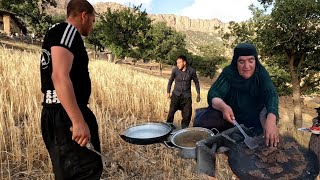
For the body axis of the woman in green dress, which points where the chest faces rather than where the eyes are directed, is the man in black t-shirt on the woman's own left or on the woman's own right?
on the woman's own right

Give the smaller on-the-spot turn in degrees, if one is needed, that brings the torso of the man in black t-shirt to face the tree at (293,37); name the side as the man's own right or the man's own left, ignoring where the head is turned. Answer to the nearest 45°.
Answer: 0° — they already face it

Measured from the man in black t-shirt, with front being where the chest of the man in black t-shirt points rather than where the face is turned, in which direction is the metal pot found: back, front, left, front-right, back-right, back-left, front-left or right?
front-right

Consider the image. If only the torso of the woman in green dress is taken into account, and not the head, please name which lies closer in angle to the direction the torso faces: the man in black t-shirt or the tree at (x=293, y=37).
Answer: the man in black t-shirt

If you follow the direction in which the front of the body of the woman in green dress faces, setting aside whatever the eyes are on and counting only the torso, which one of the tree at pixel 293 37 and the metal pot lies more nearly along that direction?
the metal pot

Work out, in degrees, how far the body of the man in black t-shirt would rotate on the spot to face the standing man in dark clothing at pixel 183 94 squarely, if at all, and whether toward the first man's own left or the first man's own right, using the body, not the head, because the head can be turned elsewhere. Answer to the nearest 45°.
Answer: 0° — they already face them

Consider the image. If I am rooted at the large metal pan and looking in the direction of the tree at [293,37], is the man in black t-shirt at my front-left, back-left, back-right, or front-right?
back-left

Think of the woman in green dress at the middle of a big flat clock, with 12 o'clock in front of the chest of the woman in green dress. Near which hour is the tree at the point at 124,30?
The tree is roughly at 5 o'clock from the woman in green dress.

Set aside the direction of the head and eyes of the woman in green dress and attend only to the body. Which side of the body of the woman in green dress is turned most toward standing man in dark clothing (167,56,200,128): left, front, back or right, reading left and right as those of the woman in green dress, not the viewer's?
back

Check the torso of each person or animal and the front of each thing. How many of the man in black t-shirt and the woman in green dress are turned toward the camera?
1

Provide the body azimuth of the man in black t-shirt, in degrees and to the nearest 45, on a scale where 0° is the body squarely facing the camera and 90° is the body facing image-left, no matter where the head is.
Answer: approximately 225°

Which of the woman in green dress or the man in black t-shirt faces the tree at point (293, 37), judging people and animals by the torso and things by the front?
the man in black t-shirt

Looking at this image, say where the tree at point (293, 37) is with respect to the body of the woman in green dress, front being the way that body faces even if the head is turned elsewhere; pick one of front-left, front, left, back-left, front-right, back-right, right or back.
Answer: back

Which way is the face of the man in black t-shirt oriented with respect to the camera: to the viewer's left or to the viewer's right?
to the viewer's right
